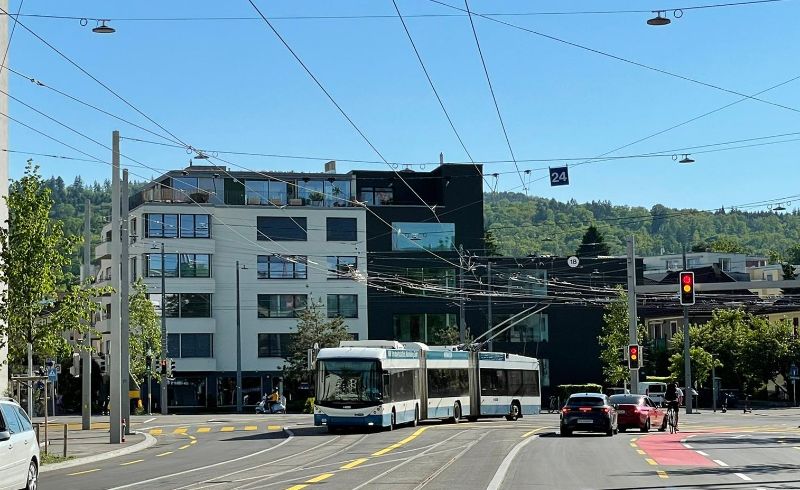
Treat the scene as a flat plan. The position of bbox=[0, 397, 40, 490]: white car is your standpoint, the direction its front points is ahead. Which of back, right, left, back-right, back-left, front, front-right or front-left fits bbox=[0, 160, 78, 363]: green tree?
back-right

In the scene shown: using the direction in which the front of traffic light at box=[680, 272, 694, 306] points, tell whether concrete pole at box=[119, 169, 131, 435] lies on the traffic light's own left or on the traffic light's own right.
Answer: on the traffic light's own right

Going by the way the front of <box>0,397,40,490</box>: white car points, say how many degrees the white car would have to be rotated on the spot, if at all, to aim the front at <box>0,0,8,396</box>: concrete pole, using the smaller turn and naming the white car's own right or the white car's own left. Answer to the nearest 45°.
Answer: approximately 135° to the white car's own right

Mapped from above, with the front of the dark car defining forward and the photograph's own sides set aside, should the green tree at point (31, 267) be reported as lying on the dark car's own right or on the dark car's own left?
on the dark car's own left

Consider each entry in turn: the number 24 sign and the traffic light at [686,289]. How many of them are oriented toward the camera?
2

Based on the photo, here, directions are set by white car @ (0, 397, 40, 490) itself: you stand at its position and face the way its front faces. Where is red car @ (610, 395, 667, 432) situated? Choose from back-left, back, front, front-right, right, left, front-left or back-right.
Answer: back

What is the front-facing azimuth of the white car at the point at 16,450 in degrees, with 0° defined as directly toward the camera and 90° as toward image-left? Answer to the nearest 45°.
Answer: approximately 45°

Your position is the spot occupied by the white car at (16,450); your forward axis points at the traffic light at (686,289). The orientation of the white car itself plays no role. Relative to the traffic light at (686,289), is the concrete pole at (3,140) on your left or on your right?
left

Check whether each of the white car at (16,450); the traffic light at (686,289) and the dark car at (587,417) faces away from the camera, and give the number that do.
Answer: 1

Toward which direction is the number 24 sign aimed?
toward the camera

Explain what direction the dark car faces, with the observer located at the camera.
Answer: facing away from the viewer

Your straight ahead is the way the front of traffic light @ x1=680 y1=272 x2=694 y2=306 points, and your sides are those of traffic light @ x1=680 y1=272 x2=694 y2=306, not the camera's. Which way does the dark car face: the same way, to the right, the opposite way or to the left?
the opposite way

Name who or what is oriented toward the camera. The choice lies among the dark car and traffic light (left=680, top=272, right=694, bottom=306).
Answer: the traffic light
